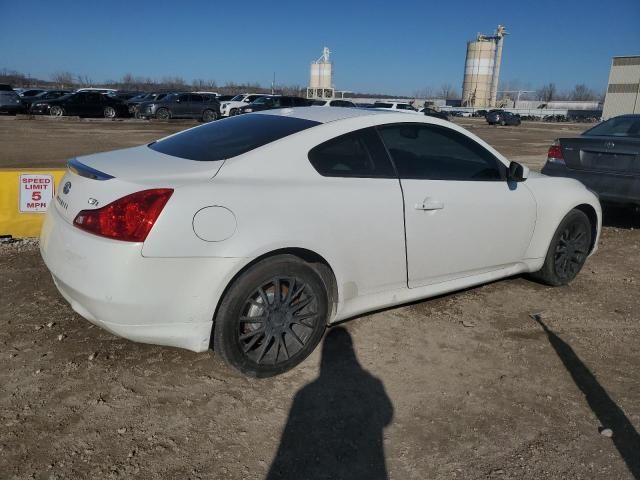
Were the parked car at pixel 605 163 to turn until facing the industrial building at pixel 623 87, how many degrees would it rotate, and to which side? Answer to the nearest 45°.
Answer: approximately 45° to its left

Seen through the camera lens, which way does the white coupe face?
facing away from the viewer and to the right of the viewer

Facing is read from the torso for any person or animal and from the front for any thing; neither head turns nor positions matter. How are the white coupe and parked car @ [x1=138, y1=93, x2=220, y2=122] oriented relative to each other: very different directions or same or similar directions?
very different directions

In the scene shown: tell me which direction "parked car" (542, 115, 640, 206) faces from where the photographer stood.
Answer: facing away from the viewer and to the right of the viewer

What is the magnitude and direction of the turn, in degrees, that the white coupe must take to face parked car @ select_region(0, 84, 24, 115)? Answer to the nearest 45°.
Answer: approximately 90° to its left

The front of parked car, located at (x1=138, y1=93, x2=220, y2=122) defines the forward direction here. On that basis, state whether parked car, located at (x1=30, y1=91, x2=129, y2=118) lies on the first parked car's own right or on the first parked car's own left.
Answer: on the first parked car's own right

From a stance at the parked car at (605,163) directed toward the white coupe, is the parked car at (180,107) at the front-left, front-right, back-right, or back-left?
back-right

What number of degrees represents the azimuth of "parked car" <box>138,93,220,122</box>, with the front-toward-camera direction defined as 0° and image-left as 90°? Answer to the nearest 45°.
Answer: approximately 45°

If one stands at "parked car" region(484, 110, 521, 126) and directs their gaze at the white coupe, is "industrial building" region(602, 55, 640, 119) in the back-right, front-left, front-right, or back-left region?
back-left

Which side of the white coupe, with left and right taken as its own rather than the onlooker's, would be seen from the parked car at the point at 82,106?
left
